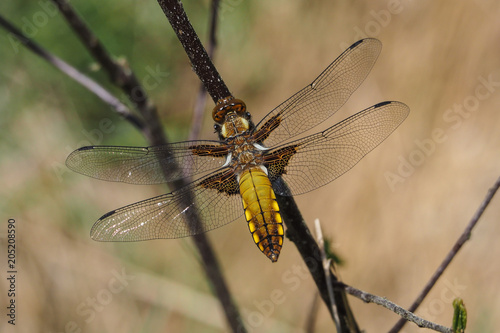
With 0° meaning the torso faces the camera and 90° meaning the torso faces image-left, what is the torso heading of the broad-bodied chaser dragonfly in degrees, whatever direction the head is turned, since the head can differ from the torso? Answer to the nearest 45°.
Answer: approximately 180°
